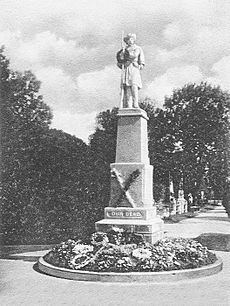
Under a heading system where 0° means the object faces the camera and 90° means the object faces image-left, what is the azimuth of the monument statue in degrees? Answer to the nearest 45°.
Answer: approximately 0°
